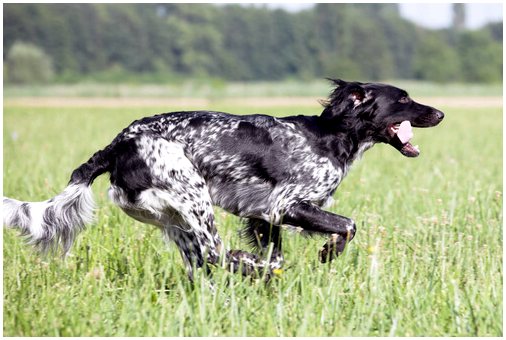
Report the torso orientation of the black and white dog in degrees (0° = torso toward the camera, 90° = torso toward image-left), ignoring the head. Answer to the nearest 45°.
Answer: approximately 270°

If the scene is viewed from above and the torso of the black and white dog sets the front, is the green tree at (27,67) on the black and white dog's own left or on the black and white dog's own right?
on the black and white dog's own left
